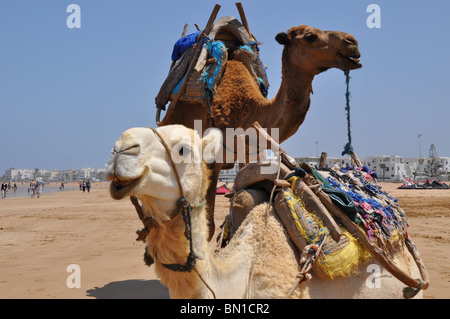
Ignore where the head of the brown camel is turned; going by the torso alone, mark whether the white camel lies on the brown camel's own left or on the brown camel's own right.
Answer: on the brown camel's own right

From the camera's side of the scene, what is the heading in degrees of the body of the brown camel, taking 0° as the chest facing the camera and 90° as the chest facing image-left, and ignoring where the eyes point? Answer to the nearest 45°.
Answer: approximately 270°
